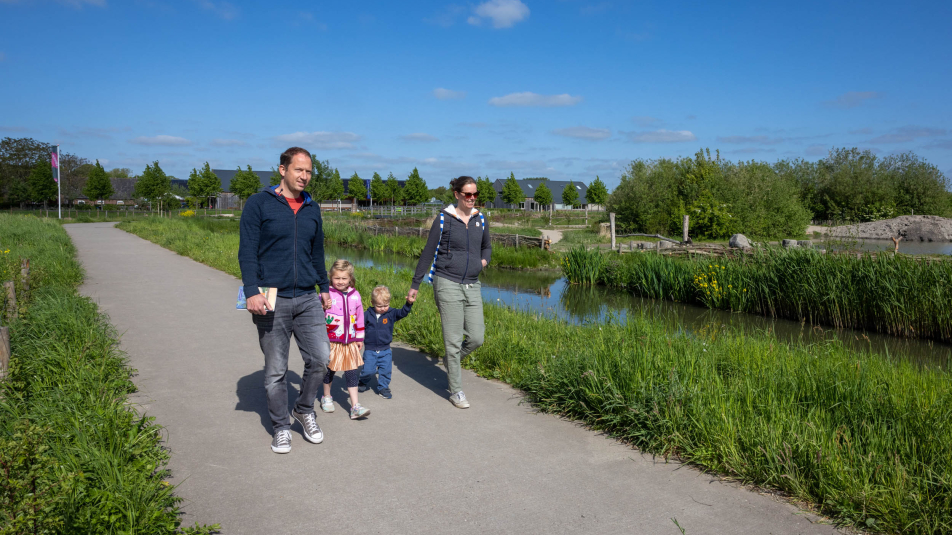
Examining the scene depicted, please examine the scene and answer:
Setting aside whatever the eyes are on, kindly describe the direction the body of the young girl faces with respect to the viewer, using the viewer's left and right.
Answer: facing the viewer

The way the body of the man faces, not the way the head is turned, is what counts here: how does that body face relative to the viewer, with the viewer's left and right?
facing the viewer and to the right of the viewer

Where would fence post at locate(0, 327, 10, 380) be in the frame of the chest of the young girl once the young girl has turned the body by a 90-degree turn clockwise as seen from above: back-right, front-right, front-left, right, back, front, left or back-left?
front

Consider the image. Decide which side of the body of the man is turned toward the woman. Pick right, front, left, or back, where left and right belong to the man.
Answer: left

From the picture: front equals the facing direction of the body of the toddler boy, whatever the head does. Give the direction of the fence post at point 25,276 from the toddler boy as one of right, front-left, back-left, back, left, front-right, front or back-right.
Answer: back-right

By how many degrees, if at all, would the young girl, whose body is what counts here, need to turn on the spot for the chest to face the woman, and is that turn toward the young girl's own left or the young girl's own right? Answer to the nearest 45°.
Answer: approximately 90° to the young girl's own left

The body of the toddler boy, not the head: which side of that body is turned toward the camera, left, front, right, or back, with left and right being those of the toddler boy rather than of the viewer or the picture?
front

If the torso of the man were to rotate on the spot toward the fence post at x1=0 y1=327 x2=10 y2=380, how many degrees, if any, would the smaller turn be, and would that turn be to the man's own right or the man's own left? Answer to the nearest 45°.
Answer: approximately 180°

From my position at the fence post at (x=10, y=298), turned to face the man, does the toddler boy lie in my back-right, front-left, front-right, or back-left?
front-left

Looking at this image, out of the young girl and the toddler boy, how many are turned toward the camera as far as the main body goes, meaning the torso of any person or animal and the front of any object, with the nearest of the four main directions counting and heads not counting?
2

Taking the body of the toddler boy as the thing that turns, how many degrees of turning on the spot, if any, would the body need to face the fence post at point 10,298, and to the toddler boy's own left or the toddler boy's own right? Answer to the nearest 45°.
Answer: approximately 135° to the toddler boy's own right

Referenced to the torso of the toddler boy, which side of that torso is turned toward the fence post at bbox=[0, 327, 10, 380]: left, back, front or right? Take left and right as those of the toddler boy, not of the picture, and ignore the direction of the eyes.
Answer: right
